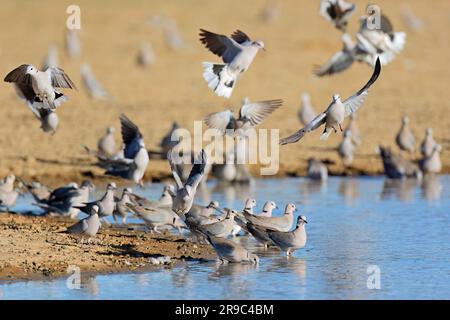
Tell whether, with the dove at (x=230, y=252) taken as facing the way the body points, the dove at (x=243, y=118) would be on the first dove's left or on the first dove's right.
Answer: on the first dove's left

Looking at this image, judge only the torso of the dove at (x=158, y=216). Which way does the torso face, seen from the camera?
to the viewer's right

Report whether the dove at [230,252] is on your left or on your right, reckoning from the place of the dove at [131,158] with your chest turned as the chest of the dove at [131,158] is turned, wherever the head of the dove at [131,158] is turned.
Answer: on your right

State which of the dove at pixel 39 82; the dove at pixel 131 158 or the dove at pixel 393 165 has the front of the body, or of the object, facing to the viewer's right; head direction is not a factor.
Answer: the dove at pixel 131 158

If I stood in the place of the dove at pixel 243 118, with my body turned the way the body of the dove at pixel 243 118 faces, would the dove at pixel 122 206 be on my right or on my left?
on my left

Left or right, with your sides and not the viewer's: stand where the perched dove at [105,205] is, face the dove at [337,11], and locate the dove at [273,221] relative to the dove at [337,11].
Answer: right
